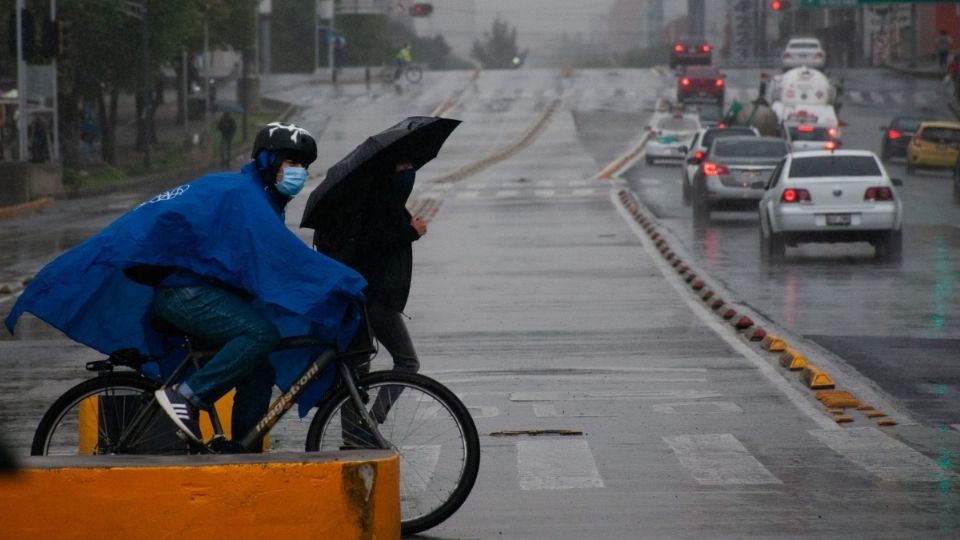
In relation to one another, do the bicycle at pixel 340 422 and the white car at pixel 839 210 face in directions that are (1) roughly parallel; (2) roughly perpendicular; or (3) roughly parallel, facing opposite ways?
roughly perpendicular

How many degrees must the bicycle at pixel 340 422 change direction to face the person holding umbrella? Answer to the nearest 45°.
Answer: approximately 90° to its left

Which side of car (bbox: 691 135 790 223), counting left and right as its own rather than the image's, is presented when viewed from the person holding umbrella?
back

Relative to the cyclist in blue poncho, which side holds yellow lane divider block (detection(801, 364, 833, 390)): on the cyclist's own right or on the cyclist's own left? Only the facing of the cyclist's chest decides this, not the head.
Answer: on the cyclist's own left

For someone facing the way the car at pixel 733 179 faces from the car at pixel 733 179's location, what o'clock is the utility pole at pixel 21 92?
The utility pole is roughly at 10 o'clock from the car.

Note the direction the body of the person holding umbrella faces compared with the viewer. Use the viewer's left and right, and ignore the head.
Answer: facing to the right of the viewer

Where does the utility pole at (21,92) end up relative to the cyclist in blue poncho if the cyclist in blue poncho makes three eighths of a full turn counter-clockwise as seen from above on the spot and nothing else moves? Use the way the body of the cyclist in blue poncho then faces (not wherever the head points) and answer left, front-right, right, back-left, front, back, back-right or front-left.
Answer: front-right

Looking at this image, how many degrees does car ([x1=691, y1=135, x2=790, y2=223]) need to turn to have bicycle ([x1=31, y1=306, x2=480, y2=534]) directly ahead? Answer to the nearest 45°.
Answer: approximately 180°

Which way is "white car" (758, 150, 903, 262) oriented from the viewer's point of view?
away from the camera

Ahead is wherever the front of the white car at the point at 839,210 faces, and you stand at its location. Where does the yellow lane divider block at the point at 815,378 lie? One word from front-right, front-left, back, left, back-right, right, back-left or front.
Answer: back

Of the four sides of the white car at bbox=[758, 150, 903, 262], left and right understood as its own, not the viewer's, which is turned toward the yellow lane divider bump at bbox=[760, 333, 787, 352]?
back

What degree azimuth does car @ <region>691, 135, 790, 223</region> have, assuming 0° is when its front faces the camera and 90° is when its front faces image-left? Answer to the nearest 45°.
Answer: approximately 180°
